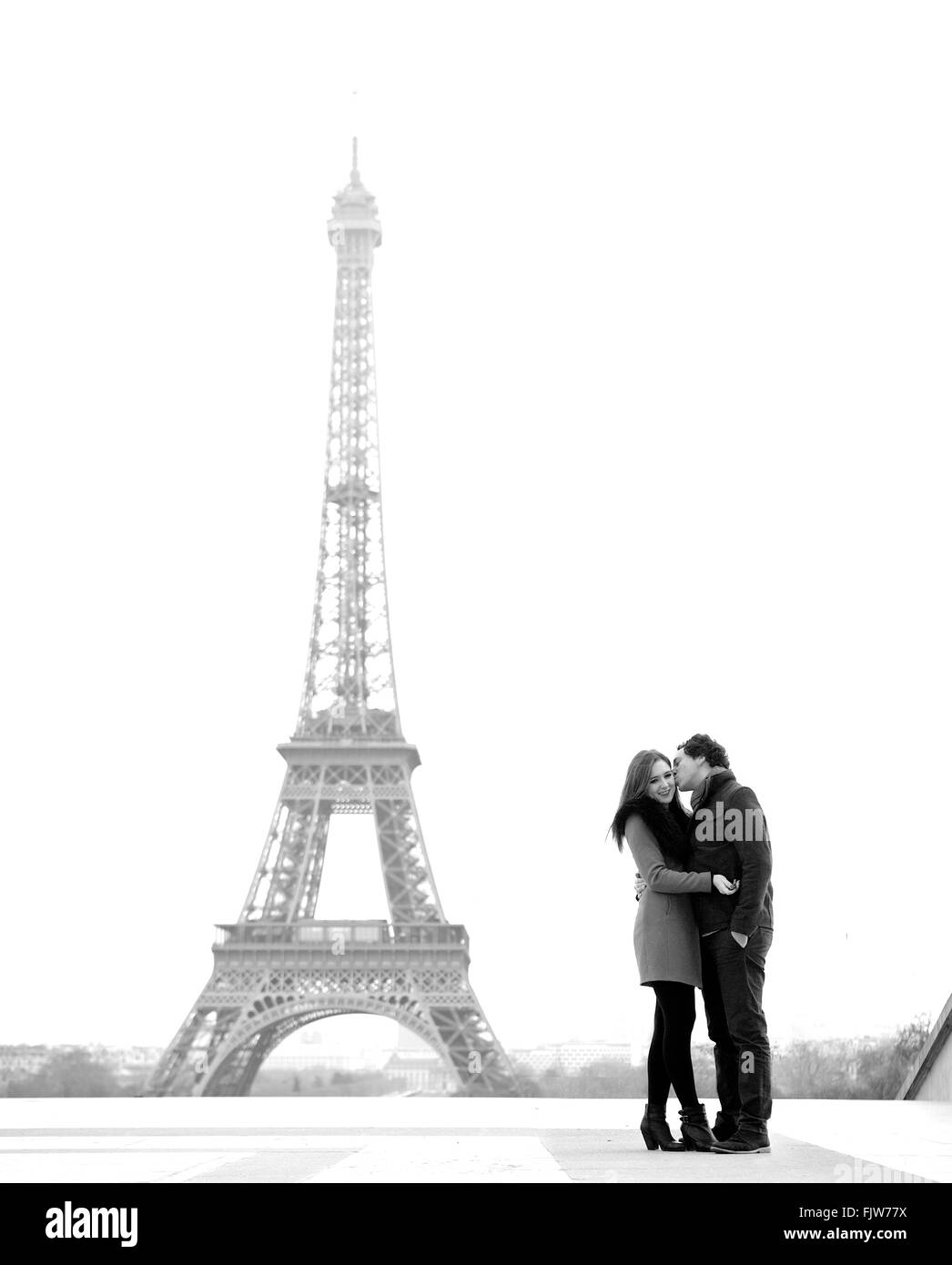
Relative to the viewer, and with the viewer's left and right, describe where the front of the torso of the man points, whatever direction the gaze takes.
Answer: facing the viewer and to the left of the viewer

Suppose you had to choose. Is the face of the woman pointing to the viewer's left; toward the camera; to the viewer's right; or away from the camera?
toward the camera

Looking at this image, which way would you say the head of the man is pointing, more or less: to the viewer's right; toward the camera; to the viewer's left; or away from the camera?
to the viewer's left
